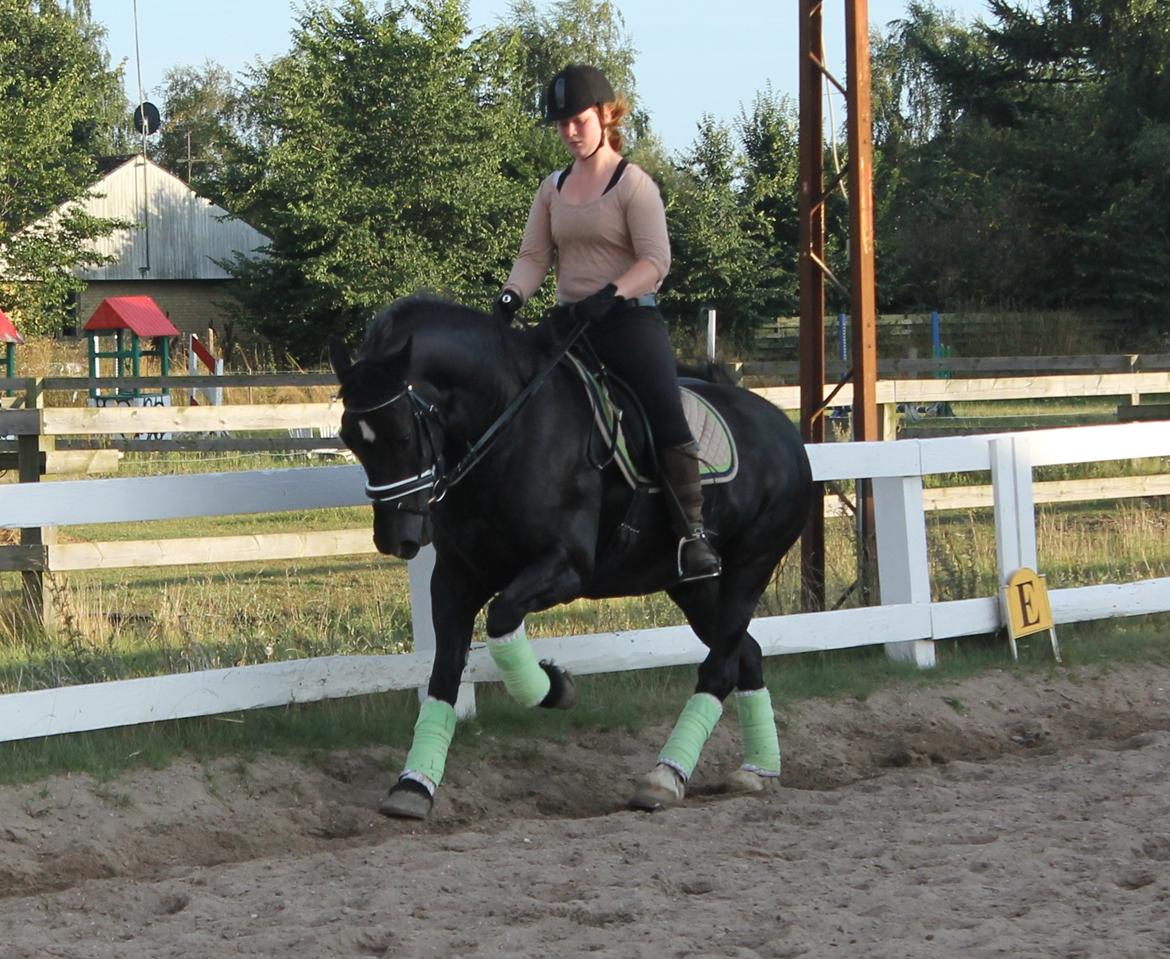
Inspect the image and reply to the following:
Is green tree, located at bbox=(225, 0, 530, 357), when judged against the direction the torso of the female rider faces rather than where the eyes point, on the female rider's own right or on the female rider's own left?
on the female rider's own right

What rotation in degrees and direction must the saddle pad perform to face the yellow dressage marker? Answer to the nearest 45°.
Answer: approximately 180°

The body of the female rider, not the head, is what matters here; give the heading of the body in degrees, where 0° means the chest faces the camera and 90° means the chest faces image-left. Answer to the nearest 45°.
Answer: approximately 45°

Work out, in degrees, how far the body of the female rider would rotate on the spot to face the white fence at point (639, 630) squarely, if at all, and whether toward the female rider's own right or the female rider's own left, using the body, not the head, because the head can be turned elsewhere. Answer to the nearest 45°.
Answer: approximately 135° to the female rider's own right

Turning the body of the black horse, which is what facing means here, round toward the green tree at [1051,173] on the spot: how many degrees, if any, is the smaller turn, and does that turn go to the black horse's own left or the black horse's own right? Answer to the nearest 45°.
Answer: approximately 135° to the black horse's own right

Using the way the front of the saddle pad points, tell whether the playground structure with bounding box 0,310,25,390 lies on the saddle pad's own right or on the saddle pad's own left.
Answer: on the saddle pad's own right

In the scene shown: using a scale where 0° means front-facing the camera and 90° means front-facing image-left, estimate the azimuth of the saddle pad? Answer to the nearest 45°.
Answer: approximately 45°

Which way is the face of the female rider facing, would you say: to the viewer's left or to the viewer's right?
to the viewer's left

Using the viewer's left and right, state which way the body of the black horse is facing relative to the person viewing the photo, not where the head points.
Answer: facing the viewer and to the left of the viewer

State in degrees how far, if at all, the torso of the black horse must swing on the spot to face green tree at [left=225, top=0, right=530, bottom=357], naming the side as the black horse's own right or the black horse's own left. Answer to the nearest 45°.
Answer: approximately 135° to the black horse's own right
